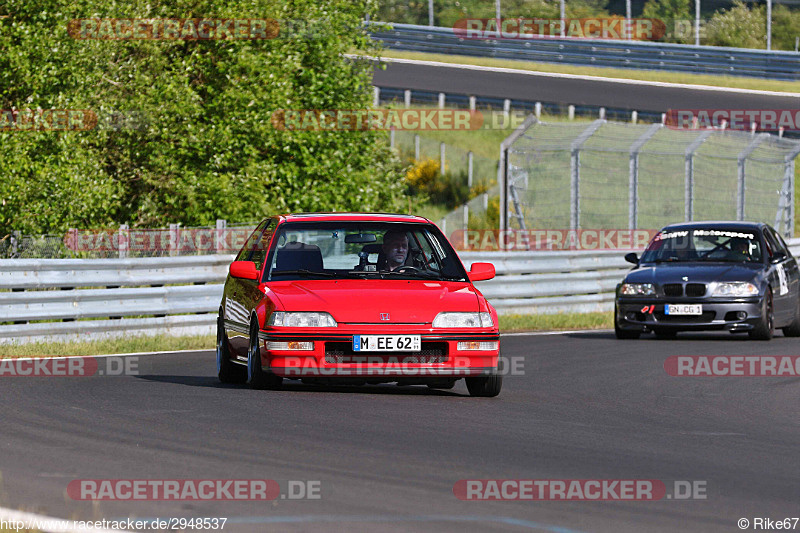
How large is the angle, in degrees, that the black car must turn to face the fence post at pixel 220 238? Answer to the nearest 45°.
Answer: approximately 90° to its right

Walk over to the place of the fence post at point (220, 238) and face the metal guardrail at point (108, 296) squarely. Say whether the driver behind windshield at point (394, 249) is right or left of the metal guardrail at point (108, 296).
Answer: left

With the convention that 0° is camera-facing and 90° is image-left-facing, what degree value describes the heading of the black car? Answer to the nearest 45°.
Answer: approximately 0°

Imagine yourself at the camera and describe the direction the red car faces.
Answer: facing the viewer

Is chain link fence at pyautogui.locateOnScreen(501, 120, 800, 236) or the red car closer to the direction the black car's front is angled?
the red car

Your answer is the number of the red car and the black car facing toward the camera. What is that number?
2

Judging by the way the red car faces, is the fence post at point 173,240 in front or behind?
behind

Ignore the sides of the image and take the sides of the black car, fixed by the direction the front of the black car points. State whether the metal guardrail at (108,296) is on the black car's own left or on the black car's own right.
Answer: on the black car's own right

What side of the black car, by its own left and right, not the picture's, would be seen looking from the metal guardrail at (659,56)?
back

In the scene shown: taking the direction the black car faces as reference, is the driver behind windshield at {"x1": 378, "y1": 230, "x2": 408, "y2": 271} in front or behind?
in front

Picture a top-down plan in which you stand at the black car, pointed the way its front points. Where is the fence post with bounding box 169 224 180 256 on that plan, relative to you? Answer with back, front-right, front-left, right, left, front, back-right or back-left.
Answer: right

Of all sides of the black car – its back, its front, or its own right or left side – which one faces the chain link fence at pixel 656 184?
back
